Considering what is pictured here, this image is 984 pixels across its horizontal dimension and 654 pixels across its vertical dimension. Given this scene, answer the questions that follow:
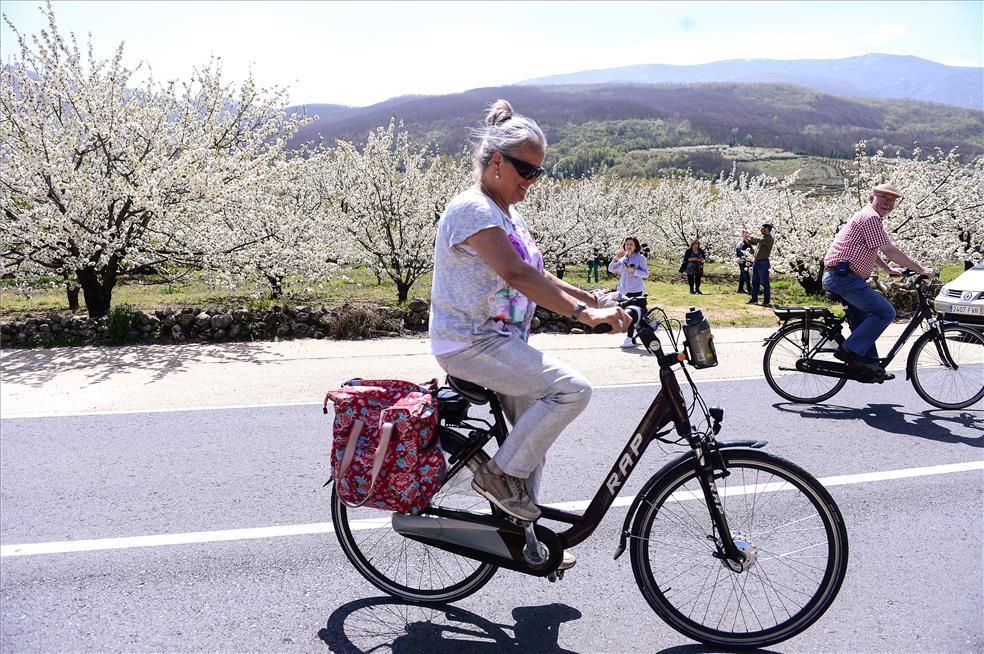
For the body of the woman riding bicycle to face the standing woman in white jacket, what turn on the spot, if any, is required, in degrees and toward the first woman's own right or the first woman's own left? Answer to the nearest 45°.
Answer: approximately 90° to the first woman's own left

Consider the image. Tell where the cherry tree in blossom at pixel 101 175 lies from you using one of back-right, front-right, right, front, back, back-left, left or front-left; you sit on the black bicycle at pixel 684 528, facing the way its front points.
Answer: back-left

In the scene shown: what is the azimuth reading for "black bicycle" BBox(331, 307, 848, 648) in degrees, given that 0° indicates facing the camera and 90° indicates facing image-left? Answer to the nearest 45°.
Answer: approximately 270°

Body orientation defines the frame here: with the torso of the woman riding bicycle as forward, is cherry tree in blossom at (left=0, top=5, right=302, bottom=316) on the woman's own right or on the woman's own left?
on the woman's own left

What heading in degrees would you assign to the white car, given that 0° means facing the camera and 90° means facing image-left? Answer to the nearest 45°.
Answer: approximately 45°

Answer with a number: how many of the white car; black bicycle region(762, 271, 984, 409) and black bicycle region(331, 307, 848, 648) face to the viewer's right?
2

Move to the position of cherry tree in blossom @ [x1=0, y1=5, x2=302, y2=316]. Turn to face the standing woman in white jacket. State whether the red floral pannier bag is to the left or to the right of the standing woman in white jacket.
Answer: right

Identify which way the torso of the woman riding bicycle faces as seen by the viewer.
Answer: to the viewer's right

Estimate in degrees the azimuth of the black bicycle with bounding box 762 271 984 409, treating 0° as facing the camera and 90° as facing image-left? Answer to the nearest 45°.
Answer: approximately 270°

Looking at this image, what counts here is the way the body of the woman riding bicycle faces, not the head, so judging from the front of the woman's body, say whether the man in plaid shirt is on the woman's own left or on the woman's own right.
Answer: on the woman's own left

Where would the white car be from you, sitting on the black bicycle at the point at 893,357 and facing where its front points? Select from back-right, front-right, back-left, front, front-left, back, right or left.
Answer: left

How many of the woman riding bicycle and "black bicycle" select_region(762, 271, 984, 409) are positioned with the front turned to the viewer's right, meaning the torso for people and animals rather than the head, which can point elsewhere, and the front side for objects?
2

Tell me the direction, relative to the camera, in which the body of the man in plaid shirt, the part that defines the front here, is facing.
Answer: to the viewer's right
